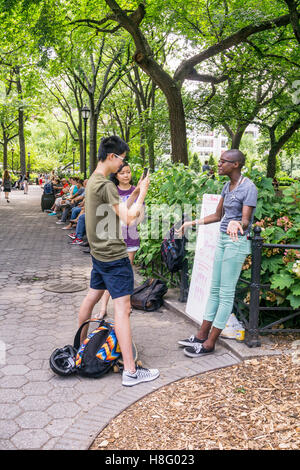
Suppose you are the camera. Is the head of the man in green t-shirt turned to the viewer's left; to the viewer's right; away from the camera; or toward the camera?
to the viewer's right

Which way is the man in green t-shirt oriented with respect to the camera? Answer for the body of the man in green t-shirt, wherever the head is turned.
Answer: to the viewer's right

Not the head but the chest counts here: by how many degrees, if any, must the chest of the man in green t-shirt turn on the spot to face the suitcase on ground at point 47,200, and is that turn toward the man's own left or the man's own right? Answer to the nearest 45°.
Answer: approximately 90° to the man's own left

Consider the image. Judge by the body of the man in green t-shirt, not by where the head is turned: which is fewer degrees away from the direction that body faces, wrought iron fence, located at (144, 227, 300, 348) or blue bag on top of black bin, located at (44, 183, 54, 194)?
the wrought iron fence
